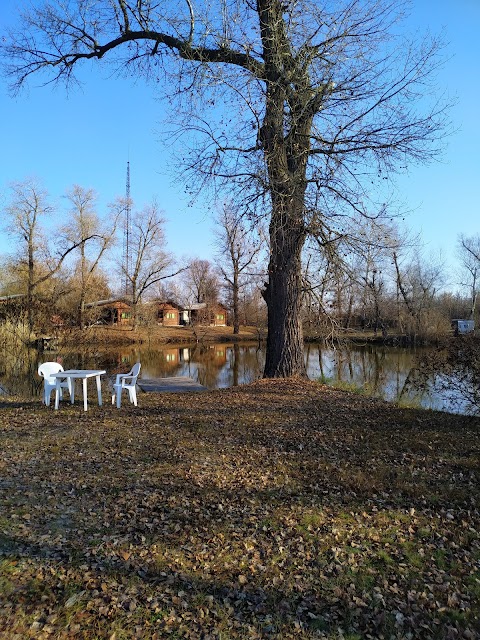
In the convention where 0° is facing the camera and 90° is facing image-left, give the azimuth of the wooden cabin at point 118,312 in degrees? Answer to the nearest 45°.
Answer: approximately 0°

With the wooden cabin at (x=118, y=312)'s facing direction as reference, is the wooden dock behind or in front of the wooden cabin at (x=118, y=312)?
in front
